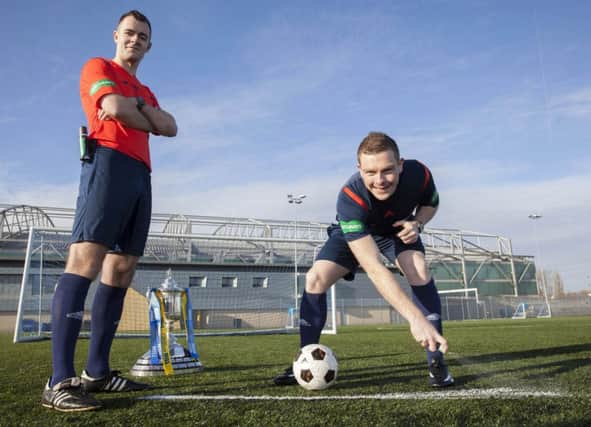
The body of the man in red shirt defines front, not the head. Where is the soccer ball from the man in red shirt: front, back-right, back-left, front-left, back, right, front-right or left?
front-left

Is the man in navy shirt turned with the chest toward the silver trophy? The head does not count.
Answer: no

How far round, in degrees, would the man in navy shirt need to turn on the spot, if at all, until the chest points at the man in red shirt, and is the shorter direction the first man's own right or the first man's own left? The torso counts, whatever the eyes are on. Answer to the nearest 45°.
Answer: approximately 45° to the first man's own right

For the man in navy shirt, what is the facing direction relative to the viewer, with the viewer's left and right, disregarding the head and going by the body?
facing the viewer

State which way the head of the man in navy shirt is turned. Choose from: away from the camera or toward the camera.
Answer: toward the camera

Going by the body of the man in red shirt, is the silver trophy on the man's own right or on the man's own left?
on the man's own left

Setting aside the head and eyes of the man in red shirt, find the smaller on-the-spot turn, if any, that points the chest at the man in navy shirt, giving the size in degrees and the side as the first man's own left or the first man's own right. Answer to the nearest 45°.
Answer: approximately 45° to the first man's own left

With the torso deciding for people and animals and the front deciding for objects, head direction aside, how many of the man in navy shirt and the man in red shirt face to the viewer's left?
0

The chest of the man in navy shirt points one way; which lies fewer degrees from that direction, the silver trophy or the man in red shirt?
the man in red shirt

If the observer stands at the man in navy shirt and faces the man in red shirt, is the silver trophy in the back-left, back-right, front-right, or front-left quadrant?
front-right

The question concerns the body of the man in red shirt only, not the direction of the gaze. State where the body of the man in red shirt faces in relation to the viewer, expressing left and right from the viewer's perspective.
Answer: facing the viewer and to the right of the viewer
